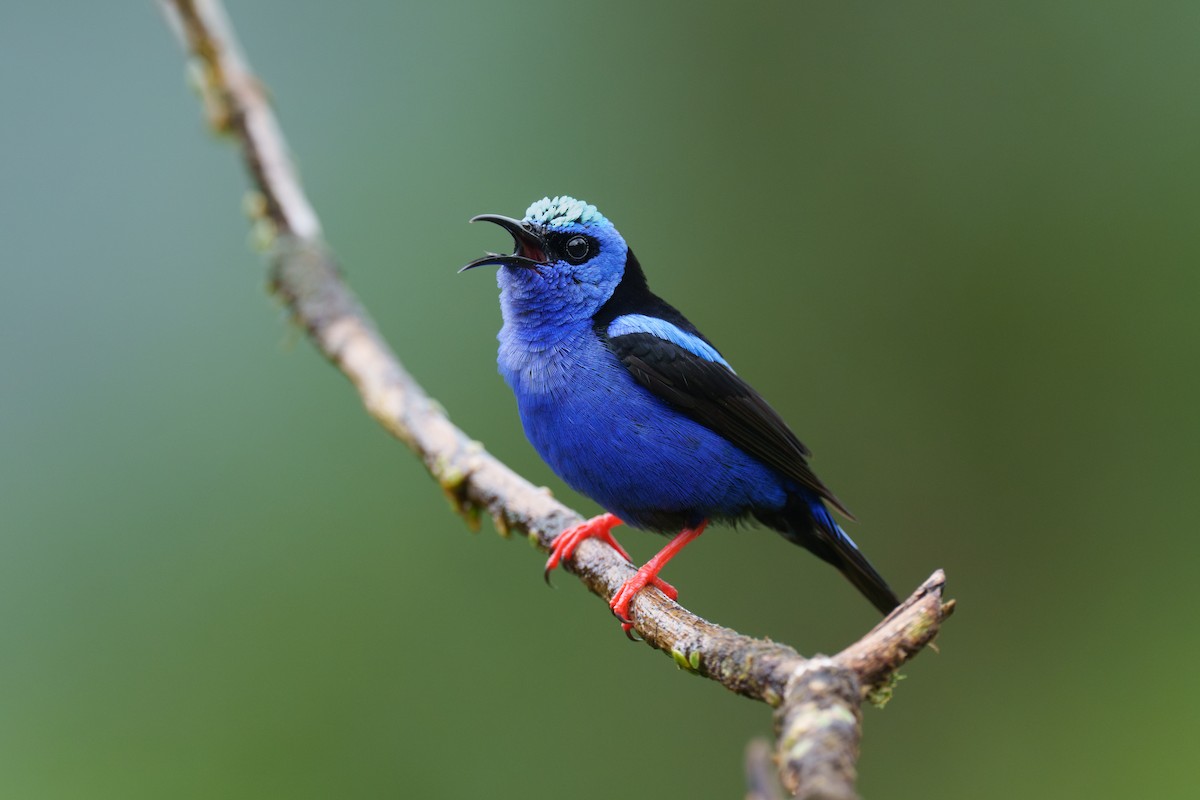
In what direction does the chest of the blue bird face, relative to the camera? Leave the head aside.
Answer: to the viewer's left
